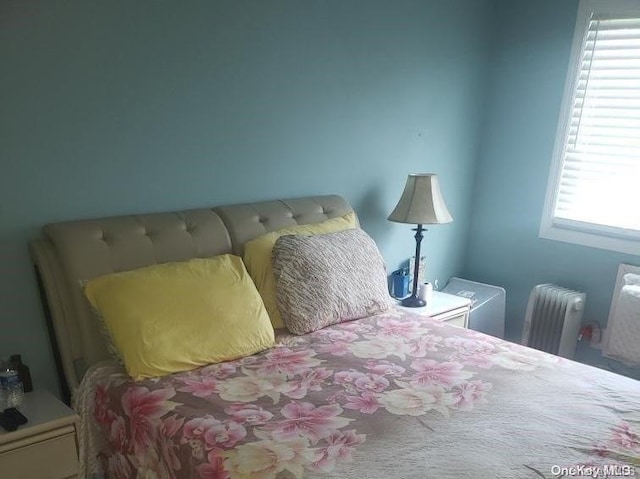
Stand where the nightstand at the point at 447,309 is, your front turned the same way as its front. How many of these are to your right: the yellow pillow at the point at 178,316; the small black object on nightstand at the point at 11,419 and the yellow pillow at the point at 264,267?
3

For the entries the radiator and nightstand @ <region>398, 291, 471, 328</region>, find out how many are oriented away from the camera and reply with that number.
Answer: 0

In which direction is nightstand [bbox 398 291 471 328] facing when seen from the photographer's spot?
facing the viewer and to the right of the viewer

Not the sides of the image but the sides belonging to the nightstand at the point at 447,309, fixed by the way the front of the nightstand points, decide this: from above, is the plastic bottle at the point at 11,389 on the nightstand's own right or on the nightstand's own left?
on the nightstand's own right

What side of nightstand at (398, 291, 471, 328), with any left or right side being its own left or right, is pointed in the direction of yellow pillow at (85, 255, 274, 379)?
right

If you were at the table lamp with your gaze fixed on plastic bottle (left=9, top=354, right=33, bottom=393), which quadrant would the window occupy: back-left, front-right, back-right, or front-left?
back-left

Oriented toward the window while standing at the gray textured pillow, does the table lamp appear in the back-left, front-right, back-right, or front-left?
front-left

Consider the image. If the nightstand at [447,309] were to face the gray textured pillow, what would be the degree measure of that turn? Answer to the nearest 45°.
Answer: approximately 90° to its right

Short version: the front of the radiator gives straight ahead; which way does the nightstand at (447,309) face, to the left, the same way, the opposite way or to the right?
to the left

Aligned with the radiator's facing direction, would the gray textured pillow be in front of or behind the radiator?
in front

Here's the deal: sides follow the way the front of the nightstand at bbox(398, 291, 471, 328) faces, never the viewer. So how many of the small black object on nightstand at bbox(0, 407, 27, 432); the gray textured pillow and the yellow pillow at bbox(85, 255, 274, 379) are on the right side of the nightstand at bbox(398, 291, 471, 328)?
3

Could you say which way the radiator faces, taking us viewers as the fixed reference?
facing the viewer and to the left of the viewer

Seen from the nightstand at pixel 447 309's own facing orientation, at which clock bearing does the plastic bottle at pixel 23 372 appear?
The plastic bottle is roughly at 3 o'clock from the nightstand.
